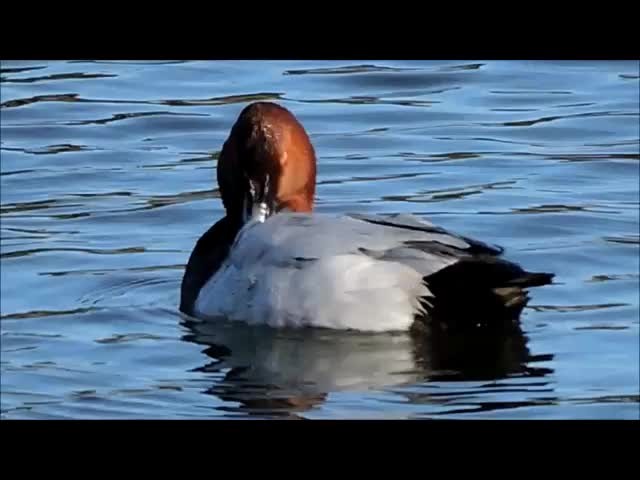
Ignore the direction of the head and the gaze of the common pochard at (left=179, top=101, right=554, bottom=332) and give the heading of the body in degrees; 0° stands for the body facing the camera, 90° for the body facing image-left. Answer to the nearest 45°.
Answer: approximately 90°
